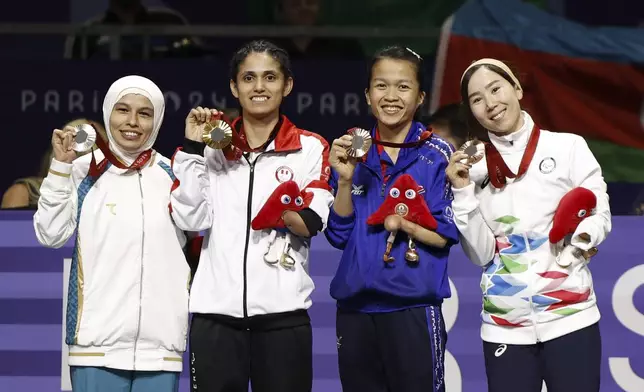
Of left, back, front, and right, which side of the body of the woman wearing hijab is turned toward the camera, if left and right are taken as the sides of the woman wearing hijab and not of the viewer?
front

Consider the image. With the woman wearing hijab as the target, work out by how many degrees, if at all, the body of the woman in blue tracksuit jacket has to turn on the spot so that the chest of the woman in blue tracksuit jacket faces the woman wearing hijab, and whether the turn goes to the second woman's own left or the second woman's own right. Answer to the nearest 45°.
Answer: approximately 90° to the second woman's own right

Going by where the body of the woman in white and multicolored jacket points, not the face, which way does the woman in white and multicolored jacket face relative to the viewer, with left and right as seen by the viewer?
facing the viewer

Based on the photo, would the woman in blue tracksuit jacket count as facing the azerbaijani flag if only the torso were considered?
no

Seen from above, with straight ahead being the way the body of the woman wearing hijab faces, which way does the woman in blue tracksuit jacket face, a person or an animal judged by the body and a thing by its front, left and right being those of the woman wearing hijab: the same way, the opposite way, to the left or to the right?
the same way

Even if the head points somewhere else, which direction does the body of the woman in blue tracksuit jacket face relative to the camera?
toward the camera

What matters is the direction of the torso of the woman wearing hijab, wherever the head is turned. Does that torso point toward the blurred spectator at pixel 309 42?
no

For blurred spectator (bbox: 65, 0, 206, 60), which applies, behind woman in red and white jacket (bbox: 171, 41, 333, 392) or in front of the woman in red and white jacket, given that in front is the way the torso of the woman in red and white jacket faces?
behind

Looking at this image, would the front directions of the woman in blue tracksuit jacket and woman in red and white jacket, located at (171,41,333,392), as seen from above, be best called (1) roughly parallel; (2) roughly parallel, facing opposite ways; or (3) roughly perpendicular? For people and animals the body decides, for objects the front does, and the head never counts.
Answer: roughly parallel

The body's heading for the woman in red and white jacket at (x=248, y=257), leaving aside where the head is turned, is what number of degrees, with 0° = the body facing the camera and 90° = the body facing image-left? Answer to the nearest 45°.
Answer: approximately 0°

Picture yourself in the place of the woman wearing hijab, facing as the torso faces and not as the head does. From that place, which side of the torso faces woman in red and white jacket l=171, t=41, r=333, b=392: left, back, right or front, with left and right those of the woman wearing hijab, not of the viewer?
left

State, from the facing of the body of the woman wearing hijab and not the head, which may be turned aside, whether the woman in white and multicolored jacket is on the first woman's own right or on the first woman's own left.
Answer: on the first woman's own left

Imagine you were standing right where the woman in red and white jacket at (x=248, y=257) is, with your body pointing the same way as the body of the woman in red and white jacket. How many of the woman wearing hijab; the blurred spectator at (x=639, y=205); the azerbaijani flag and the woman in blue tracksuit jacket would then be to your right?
1

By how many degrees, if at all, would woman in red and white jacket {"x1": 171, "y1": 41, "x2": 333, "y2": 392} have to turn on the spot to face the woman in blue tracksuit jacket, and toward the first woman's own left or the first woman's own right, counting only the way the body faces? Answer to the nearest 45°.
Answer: approximately 90° to the first woman's own left

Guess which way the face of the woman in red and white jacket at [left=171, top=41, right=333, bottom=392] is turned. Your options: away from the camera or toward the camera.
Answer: toward the camera

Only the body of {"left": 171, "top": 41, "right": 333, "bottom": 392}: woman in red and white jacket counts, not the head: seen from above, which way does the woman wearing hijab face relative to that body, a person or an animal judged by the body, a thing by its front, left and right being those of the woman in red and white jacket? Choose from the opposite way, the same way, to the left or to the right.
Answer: the same way

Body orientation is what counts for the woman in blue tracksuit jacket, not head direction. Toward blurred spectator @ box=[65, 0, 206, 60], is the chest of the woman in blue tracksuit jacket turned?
no
